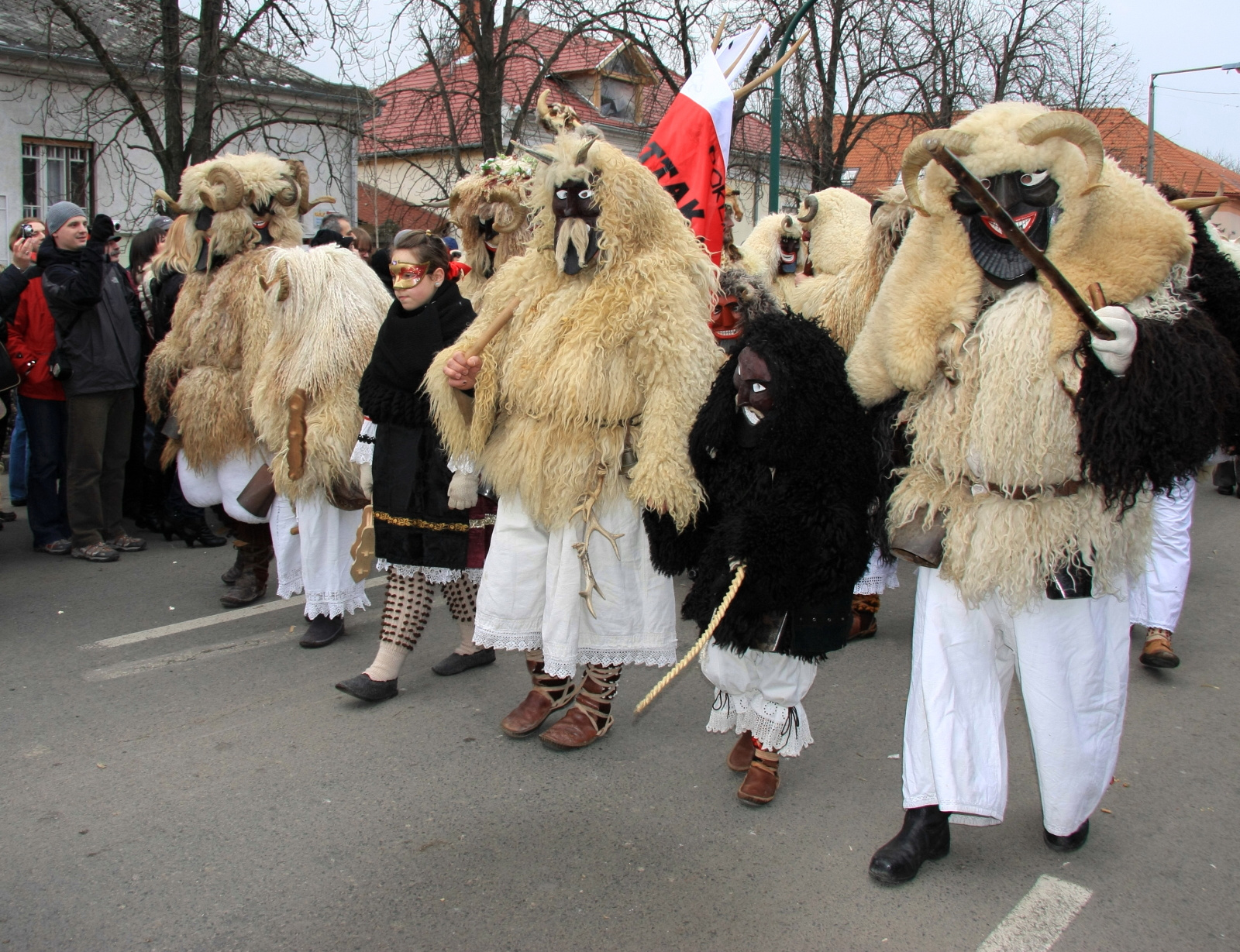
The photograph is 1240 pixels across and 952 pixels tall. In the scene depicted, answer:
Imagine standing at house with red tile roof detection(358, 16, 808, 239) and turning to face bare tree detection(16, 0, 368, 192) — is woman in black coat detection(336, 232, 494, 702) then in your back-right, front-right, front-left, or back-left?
front-left

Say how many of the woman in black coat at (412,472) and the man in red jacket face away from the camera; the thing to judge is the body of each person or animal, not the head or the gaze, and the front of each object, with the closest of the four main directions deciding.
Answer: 0

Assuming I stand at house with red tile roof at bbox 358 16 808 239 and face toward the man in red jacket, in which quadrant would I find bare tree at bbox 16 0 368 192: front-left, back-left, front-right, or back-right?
front-right

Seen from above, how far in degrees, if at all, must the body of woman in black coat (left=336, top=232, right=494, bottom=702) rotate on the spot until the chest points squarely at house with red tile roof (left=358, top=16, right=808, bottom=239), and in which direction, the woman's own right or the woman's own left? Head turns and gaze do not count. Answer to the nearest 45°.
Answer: approximately 135° to the woman's own right

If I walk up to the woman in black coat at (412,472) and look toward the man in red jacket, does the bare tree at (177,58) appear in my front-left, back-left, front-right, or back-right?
front-right

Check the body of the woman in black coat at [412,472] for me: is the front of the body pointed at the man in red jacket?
no

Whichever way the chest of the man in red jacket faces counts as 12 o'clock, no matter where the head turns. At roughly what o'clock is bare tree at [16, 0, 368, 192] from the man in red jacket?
The bare tree is roughly at 8 o'clock from the man in red jacket.

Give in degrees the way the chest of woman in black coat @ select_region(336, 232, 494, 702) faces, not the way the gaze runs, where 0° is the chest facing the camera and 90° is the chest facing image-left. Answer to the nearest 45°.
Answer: approximately 45°

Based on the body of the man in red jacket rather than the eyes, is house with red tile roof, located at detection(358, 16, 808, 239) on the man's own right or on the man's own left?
on the man's own left

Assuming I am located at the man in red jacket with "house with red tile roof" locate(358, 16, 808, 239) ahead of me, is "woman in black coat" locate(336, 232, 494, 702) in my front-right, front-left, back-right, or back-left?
back-right

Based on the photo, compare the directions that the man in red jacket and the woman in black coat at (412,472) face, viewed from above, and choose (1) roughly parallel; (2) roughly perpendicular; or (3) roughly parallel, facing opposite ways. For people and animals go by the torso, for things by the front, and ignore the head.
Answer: roughly perpendicular

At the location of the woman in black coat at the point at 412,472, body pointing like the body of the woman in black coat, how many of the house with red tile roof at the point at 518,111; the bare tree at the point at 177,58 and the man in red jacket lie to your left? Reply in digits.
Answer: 0

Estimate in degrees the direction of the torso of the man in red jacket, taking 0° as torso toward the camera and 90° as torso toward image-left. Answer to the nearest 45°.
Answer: approximately 315°

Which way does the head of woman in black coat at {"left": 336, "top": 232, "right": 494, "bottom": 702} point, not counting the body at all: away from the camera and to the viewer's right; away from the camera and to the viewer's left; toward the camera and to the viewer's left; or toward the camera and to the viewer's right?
toward the camera and to the viewer's left

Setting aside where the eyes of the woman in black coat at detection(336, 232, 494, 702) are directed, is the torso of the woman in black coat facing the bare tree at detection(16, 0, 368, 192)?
no

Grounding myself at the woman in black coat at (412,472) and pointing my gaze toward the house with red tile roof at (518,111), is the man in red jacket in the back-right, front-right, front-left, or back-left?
front-left
